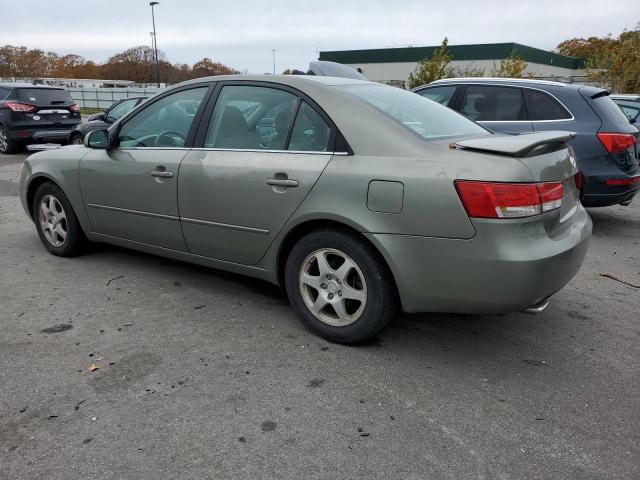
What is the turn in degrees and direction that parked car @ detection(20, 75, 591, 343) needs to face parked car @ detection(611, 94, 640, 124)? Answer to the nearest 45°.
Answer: approximately 90° to its right

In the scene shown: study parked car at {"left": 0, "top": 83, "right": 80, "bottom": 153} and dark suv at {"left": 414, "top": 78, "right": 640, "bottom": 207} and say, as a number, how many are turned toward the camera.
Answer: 0

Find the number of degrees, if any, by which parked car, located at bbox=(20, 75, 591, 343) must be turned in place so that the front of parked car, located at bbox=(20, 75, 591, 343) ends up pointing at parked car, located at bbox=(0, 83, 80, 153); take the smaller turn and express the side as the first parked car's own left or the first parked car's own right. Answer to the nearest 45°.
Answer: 0° — it already faces it

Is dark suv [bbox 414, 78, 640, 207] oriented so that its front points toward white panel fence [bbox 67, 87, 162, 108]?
yes

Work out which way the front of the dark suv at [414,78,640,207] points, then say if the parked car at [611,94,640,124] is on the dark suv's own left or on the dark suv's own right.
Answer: on the dark suv's own right

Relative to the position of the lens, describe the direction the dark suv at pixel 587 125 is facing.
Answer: facing away from the viewer and to the left of the viewer

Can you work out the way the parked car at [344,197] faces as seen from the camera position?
facing away from the viewer and to the left of the viewer

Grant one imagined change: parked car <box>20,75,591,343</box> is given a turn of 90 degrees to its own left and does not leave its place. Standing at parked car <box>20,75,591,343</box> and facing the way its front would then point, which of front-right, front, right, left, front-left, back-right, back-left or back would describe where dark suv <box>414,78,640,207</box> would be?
back

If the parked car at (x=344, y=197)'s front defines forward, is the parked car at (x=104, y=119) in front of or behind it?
in front

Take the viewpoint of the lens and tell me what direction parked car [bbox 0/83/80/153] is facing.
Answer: facing away from the viewer and to the left of the viewer

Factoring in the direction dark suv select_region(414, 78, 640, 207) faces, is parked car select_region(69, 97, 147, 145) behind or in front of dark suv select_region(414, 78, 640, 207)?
in front
